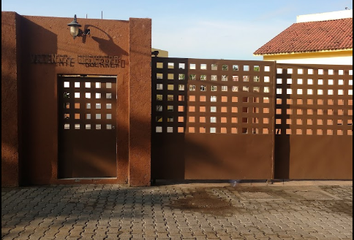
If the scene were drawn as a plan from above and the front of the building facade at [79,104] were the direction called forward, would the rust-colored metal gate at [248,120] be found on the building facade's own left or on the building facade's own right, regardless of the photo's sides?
on the building facade's own left

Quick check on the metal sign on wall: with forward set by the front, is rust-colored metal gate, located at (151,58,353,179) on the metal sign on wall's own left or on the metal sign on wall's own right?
on the metal sign on wall's own left

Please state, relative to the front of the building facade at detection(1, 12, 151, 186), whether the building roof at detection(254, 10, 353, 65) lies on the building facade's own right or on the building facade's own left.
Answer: on the building facade's own left

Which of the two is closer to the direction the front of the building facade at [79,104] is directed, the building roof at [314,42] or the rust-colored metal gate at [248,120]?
the rust-colored metal gate

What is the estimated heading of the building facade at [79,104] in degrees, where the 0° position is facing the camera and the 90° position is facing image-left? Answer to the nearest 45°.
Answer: approximately 0°
